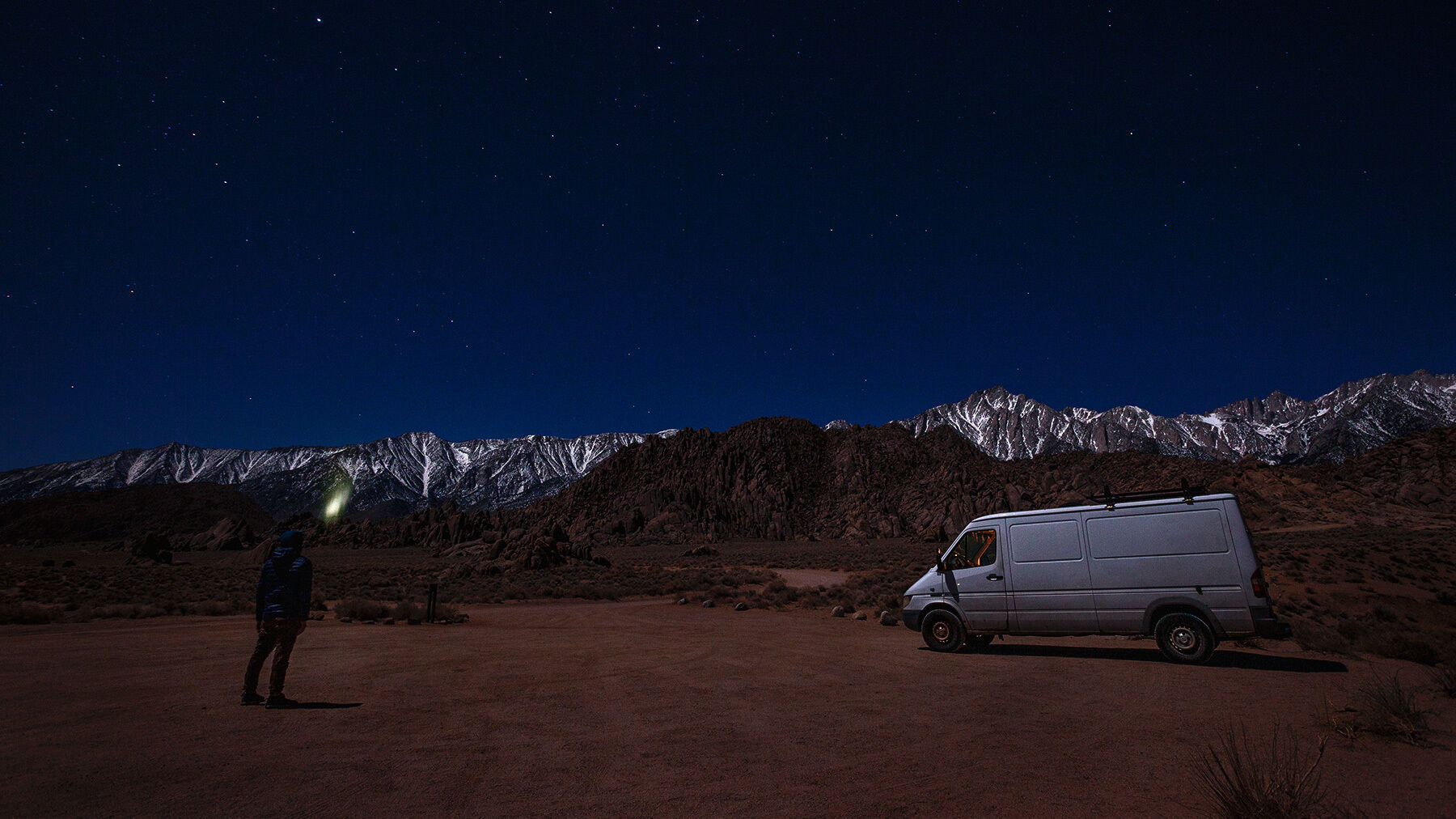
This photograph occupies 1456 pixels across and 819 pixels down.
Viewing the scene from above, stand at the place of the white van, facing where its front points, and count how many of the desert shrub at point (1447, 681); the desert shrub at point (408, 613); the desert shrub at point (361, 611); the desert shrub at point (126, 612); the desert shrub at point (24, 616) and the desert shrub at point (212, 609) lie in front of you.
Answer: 5

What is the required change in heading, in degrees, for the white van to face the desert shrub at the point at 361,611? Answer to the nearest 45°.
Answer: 0° — it already faces it

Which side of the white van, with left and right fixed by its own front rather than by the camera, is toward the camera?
left

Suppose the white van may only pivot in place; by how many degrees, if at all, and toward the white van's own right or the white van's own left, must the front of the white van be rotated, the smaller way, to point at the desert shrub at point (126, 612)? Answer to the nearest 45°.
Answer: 0° — it already faces it

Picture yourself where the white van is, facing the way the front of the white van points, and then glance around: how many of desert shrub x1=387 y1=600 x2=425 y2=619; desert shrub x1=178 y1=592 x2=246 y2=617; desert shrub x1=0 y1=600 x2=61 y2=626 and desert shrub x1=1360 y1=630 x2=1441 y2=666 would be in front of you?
3

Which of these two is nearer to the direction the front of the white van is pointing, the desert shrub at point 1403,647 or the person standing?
the person standing

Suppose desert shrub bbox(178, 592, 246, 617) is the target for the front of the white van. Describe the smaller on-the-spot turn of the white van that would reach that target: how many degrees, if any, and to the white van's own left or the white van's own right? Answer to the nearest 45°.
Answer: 0° — it already faces it

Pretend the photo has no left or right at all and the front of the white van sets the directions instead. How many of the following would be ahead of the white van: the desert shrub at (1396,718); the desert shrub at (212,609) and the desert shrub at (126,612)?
2

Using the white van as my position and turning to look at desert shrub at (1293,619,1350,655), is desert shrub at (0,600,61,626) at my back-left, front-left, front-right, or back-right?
back-left

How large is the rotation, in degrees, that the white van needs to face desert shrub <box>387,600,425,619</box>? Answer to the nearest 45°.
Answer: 0° — it already faces it

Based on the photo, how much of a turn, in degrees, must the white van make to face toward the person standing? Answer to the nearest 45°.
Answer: approximately 45° to its left

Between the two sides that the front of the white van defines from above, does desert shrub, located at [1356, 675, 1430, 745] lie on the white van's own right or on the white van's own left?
on the white van's own left

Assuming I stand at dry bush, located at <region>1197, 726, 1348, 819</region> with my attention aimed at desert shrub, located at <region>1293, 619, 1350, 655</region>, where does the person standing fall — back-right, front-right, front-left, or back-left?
back-left
